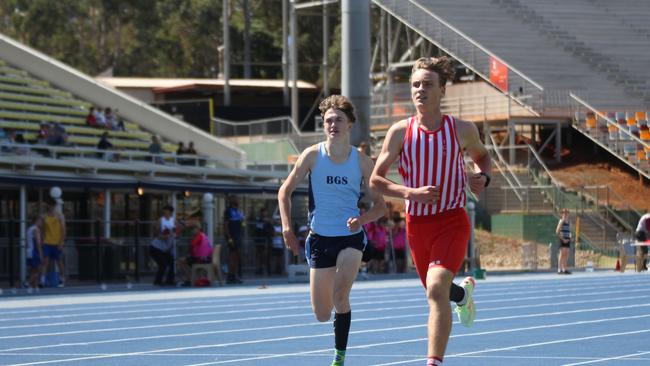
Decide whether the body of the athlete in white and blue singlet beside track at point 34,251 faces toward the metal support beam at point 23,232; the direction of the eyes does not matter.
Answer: no

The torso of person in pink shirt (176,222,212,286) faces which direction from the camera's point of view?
to the viewer's left

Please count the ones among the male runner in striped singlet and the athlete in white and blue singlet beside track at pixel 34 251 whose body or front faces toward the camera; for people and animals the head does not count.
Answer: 1

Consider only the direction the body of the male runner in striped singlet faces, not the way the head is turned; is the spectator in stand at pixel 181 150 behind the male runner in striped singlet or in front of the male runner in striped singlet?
behind

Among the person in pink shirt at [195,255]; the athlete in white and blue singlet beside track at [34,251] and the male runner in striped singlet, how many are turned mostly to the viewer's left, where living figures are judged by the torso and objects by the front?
1

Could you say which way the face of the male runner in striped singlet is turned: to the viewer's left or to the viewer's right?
to the viewer's left

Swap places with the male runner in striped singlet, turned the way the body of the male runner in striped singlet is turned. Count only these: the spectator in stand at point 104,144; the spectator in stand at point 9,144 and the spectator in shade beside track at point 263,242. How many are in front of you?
0

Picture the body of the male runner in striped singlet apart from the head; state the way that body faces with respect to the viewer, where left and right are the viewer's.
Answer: facing the viewer

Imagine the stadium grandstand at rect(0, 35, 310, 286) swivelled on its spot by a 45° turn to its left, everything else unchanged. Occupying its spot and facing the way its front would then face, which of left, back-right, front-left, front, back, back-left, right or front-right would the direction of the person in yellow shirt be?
right

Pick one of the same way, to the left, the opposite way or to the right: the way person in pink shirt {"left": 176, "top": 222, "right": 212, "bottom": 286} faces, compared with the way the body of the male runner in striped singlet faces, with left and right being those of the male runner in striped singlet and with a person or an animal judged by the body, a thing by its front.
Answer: to the right

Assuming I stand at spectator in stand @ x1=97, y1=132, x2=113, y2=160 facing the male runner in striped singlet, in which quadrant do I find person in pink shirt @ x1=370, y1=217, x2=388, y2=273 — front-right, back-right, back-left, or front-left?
front-left

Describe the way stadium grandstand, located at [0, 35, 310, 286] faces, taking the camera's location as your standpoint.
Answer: facing the viewer and to the right of the viewer

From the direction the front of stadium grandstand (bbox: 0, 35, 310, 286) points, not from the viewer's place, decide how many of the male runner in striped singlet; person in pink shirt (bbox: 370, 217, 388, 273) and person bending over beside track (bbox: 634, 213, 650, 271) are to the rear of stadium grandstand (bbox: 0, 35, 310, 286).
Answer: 0

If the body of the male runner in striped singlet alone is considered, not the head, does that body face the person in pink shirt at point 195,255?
no
